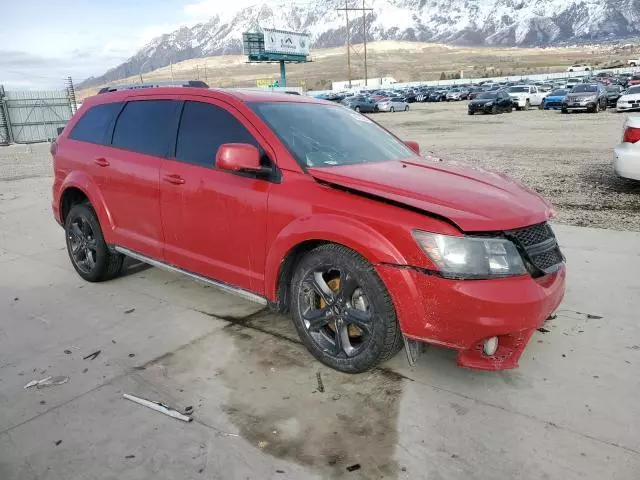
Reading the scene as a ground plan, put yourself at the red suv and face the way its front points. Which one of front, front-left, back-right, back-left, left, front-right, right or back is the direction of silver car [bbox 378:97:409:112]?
back-left

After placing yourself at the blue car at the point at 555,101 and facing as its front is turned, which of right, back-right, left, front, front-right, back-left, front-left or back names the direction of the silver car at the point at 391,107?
right

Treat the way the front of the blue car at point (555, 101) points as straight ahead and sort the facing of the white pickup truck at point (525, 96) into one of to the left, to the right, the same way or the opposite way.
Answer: the same way

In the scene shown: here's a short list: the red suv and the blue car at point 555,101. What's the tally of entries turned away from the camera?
0

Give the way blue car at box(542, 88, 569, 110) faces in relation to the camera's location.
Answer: facing the viewer and to the left of the viewer

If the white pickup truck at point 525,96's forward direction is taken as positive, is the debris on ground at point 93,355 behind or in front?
in front

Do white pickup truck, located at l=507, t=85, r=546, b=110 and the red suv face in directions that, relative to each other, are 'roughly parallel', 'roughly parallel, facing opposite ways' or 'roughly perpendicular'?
roughly perpendicular

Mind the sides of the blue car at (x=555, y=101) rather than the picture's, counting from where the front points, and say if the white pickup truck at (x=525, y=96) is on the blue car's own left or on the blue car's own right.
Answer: on the blue car's own right

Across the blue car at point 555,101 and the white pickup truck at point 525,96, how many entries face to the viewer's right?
0

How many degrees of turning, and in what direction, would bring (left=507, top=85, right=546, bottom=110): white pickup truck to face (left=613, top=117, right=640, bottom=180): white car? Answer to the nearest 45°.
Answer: approximately 45° to its left

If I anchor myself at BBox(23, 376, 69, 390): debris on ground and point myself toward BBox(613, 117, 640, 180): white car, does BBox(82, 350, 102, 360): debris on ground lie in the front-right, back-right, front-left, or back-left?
front-left

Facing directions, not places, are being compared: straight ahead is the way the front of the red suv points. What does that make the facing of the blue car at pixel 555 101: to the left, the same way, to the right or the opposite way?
to the right

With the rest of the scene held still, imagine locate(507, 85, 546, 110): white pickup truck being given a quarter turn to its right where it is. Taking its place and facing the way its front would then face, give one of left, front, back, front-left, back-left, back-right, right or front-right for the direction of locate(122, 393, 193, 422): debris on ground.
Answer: back-left

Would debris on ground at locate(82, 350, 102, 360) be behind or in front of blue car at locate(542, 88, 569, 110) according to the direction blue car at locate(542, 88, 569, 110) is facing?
in front

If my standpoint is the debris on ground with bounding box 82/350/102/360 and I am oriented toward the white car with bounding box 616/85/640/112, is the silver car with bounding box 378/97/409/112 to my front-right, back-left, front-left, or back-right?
front-left

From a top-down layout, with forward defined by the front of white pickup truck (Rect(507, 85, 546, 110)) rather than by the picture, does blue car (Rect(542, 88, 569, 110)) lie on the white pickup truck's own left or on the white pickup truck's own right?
on the white pickup truck's own left
